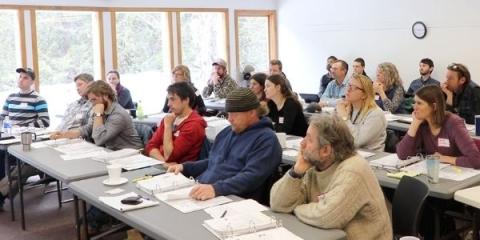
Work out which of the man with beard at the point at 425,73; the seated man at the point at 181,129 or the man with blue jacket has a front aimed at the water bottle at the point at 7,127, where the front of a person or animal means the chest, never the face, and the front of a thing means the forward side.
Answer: the man with beard

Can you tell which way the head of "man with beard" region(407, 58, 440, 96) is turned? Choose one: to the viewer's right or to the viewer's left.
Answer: to the viewer's left

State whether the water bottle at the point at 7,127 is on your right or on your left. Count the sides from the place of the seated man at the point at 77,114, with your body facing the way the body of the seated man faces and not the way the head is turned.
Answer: on your right

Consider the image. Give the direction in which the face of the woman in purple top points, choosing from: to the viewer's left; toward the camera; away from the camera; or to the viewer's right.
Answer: to the viewer's left

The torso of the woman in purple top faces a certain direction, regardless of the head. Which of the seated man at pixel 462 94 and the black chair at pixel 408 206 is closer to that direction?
the black chair

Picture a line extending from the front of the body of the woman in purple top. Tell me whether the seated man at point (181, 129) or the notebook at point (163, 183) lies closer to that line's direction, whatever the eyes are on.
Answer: the notebook
